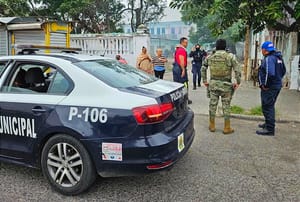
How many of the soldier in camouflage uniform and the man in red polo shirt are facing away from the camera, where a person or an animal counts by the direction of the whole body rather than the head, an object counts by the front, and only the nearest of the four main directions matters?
1

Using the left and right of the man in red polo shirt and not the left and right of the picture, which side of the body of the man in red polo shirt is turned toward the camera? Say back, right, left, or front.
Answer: right

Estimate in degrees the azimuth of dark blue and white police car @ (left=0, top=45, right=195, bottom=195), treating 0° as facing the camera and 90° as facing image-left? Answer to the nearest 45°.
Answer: approximately 135°

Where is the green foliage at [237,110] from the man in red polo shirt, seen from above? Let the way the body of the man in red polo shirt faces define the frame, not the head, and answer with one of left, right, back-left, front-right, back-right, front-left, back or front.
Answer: front

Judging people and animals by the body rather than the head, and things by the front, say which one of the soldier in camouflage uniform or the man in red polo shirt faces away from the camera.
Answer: the soldier in camouflage uniform

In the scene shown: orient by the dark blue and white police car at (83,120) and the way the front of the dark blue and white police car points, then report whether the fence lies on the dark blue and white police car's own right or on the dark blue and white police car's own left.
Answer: on the dark blue and white police car's own right

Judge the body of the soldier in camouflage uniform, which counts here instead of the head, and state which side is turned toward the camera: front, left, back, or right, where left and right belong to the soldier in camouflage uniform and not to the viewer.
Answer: back
